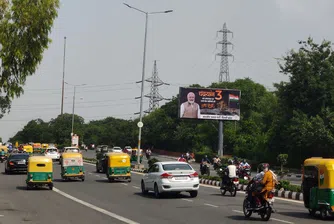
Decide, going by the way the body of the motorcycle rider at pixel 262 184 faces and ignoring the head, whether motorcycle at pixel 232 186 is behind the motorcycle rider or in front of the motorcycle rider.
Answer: in front

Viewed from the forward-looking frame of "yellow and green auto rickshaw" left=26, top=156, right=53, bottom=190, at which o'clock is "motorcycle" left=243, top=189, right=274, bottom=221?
The motorcycle is roughly at 5 o'clock from the yellow and green auto rickshaw.

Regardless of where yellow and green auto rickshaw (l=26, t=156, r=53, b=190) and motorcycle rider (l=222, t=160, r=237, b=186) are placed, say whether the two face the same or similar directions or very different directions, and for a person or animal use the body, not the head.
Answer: same or similar directions

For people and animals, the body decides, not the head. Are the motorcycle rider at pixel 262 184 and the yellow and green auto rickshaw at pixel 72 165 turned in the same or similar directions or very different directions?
same or similar directions

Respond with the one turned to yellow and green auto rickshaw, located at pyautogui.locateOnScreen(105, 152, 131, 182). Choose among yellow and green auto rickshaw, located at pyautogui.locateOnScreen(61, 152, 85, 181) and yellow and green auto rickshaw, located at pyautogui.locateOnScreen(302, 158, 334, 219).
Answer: yellow and green auto rickshaw, located at pyautogui.locateOnScreen(302, 158, 334, 219)

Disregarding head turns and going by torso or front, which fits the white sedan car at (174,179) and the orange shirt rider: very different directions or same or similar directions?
same or similar directions

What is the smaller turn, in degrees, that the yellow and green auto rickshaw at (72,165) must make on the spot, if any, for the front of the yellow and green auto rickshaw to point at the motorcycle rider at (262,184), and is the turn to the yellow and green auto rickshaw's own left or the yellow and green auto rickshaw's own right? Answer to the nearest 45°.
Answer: approximately 180°

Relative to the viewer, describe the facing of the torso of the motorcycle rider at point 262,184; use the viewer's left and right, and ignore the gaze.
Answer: facing away from the viewer and to the left of the viewer

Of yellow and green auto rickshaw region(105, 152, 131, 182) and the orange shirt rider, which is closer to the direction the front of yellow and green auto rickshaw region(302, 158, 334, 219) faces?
the yellow and green auto rickshaw

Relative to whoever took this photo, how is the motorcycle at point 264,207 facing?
facing away from the viewer and to the left of the viewer

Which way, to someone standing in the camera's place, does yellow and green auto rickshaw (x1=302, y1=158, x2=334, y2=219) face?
facing away from the viewer and to the left of the viewer

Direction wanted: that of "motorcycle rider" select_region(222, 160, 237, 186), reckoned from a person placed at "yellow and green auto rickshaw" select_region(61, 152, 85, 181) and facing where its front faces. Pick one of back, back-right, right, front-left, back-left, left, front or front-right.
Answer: back-right

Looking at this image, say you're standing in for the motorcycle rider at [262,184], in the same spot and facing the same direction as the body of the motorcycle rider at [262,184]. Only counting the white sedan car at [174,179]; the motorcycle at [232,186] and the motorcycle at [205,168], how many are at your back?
0

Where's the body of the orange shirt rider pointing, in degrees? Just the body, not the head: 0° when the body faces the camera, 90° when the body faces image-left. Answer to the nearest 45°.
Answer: approximately 135°

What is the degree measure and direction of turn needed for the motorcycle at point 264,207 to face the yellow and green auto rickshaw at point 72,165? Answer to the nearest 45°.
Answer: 0° — it already faces it

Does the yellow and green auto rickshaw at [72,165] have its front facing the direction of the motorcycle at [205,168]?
no

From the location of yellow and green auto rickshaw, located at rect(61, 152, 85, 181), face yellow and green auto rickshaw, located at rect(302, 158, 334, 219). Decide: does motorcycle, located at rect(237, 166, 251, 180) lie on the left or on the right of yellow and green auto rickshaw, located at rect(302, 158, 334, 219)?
left
